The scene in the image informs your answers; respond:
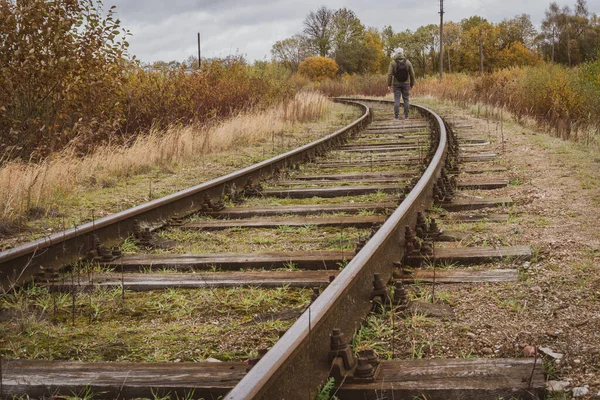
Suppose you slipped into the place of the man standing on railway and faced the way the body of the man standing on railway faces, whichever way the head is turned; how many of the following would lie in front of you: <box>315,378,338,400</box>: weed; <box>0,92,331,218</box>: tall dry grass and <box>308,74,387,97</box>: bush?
1

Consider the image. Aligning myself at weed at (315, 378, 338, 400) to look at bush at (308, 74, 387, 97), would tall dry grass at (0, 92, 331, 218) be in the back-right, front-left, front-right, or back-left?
front-left

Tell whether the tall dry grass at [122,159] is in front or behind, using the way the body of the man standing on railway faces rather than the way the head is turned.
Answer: behind

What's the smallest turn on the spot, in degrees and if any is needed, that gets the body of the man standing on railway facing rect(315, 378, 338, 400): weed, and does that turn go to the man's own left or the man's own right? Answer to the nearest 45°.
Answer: approximately 180°

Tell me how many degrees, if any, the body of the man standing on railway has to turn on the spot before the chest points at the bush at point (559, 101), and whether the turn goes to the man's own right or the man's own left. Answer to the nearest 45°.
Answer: approximately 90° to the man's own right

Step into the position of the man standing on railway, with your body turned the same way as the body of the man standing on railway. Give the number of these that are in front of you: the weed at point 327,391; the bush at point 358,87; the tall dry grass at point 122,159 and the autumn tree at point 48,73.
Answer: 1

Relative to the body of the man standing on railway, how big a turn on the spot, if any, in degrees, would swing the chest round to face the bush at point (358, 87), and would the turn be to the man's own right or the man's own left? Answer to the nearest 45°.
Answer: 0° — they already face it

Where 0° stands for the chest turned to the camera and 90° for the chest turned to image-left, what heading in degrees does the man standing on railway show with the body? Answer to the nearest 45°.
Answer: approximately 180°

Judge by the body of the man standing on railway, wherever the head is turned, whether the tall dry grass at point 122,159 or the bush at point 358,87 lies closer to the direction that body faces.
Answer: the bush

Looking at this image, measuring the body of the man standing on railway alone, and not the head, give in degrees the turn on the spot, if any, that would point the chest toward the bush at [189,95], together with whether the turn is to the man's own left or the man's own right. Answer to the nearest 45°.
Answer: approximately 135° to the man's own left

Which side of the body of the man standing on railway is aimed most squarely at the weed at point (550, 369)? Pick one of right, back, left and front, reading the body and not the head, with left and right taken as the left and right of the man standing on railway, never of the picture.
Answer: back

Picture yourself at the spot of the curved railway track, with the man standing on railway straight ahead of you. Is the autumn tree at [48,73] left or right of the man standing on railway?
left
